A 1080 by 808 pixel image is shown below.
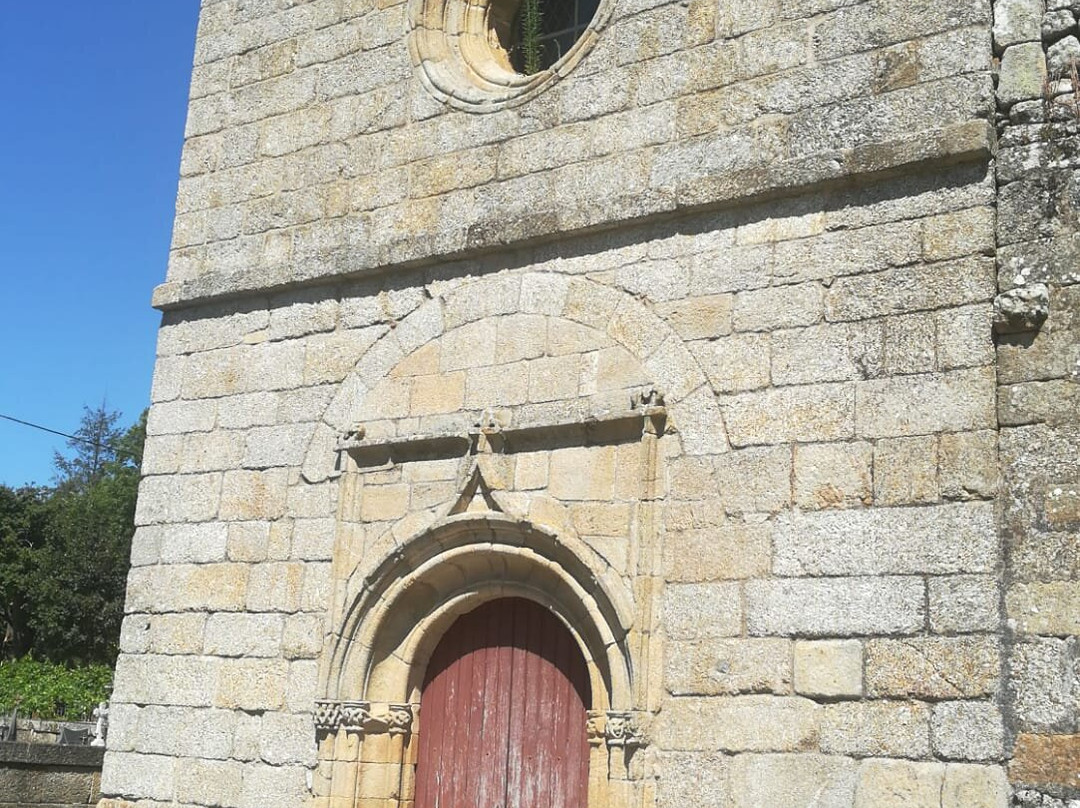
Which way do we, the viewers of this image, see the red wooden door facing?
facing the viewer

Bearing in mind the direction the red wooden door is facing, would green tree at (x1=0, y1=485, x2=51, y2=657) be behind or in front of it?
behind

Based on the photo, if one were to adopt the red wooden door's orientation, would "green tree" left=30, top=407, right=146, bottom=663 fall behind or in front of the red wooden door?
behind
